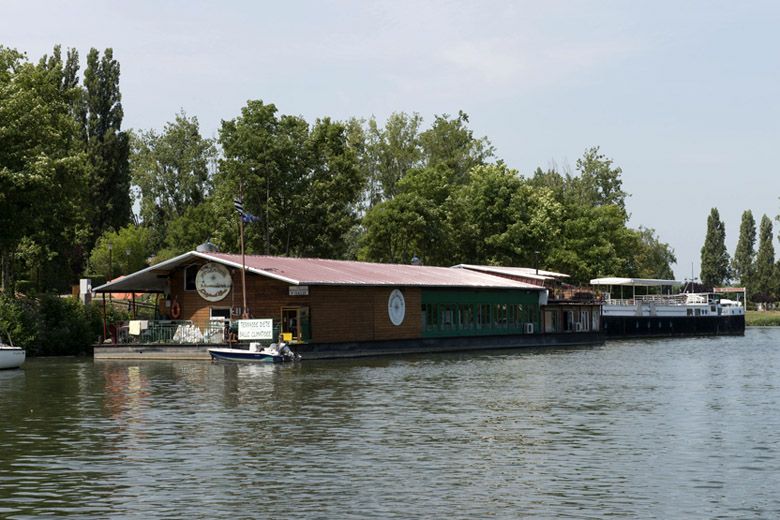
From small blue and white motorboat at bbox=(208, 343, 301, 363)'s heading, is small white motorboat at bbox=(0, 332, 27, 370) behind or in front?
in front

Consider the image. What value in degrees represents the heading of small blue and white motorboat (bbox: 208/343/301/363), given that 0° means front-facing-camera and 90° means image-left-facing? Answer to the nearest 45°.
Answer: approximately 90°
